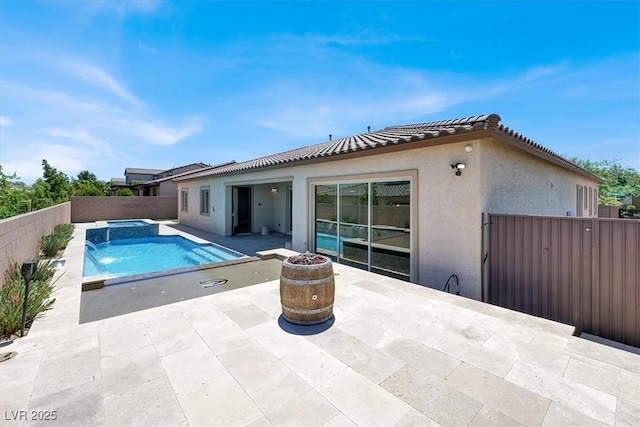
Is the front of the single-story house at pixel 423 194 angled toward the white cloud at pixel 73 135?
no

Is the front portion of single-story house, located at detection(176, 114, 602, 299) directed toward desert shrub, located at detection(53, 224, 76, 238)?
no

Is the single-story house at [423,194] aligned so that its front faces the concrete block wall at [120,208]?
no

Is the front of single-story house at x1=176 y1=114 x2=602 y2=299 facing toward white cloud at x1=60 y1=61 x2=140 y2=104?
no
